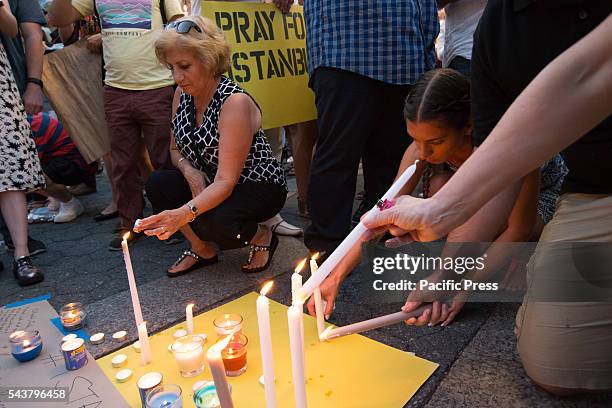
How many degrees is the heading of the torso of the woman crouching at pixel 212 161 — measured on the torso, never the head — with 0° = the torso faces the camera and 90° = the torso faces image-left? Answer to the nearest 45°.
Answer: approximately 45°

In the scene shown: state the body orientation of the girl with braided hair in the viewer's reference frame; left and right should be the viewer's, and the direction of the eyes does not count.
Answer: facing the viewer and to the left of the viewer

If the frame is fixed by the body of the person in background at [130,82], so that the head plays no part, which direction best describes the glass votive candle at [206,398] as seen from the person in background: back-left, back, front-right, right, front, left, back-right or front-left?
front

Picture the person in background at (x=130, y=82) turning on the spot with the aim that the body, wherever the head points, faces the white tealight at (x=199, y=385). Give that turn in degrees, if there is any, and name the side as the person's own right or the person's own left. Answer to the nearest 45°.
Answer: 0° — they already face it

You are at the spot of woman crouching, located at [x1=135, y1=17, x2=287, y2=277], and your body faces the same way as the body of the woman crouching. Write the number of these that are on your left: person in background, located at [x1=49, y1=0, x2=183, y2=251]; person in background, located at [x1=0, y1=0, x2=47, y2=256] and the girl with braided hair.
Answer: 1

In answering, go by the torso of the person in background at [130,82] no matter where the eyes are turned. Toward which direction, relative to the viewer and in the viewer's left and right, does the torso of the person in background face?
facing the viewer

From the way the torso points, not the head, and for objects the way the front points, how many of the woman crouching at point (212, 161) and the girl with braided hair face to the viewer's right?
0

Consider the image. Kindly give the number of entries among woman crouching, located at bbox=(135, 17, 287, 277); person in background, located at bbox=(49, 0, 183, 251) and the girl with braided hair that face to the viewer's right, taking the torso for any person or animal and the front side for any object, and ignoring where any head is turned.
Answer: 0

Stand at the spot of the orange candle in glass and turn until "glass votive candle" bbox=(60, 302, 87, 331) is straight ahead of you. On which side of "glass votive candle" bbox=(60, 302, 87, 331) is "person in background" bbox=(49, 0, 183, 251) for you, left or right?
right

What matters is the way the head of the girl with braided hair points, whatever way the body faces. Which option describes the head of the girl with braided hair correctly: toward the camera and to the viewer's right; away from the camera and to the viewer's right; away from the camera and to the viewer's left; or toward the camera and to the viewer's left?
toward the camera and to the viewer's left

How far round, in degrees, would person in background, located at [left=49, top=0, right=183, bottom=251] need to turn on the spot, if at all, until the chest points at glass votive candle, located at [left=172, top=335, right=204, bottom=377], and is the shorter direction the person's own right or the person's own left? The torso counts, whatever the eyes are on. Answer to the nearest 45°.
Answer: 0° — they already face it

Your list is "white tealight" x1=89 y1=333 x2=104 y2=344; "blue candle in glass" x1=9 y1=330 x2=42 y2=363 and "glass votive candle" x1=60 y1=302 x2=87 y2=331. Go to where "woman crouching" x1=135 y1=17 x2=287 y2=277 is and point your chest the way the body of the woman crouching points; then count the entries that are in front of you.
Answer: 3

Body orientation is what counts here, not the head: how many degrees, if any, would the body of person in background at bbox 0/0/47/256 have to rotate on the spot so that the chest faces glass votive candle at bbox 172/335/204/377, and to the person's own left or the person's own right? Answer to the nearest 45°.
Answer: approximately 45° to the person's own right
